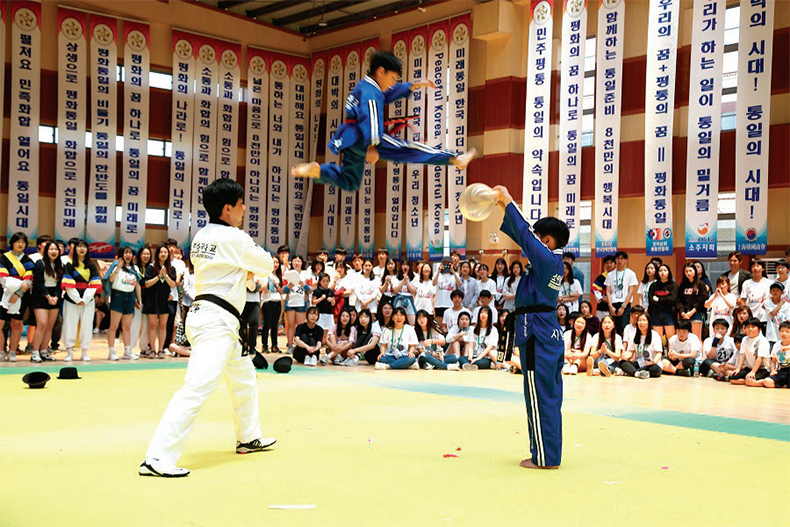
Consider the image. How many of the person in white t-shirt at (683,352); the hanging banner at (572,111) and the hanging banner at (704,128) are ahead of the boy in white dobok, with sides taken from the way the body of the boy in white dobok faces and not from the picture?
3

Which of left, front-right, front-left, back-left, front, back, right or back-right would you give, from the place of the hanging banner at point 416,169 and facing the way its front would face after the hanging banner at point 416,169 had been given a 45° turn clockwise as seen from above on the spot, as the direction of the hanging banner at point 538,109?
back-left

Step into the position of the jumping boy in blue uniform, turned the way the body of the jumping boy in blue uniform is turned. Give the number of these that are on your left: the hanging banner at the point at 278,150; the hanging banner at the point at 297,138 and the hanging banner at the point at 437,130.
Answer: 3

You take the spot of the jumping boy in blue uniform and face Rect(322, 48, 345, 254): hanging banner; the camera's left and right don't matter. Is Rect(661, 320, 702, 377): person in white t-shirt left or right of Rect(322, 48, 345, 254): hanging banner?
right

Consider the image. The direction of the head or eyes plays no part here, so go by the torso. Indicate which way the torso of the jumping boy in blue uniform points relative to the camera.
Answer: to the viewer's right

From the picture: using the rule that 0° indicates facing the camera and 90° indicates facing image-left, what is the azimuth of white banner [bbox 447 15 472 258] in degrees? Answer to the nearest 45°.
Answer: approximately 45°

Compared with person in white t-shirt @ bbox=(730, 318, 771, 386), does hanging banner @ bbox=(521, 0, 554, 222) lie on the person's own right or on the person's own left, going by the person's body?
on the person's own right

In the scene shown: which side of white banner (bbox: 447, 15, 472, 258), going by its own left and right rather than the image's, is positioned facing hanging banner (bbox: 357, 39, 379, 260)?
right

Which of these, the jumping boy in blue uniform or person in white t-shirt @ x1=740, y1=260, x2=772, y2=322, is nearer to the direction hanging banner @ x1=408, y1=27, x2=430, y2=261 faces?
the jumping boy in blue uniform

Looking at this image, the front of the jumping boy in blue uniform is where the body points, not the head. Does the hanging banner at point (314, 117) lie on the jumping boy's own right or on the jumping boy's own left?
on the jumping boy's own left

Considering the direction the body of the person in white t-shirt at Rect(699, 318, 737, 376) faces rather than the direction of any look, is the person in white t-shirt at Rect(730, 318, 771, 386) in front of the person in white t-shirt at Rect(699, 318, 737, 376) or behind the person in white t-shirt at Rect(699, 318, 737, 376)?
in front
